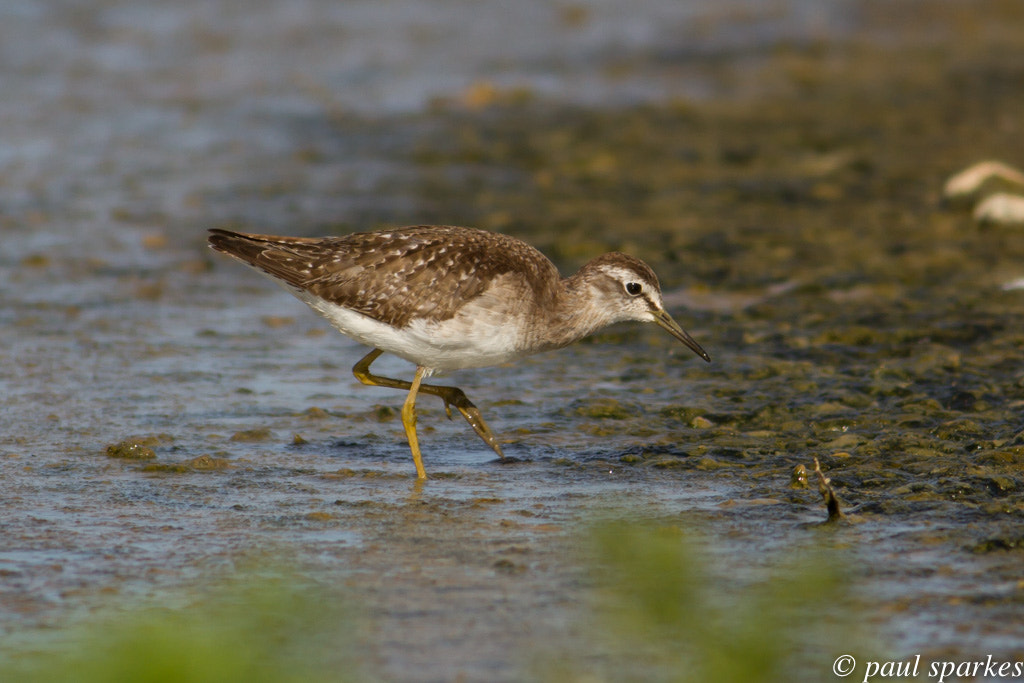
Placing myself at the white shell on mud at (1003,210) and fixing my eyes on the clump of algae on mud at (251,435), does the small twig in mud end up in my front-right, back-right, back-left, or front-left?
front-left

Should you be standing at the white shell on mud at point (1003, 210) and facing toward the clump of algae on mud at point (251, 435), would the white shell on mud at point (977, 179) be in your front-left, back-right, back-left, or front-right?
back-right

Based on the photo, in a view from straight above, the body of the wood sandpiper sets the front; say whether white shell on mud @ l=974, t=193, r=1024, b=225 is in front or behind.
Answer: in front

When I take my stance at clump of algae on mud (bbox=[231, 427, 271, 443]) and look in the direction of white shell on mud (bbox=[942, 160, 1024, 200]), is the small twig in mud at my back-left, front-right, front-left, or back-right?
front-right

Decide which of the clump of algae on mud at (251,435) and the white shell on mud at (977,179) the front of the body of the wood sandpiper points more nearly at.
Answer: the white shell on mud

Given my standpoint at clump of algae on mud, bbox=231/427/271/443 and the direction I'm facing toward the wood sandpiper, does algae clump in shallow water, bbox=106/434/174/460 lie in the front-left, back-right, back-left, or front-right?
back-right

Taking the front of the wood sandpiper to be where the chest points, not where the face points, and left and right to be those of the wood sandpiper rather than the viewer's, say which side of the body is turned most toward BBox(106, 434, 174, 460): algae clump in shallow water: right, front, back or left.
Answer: back

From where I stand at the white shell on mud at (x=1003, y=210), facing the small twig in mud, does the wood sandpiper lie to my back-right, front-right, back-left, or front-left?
front-right

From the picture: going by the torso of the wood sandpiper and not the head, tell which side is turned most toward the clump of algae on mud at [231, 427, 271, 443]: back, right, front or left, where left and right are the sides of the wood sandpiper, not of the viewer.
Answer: back

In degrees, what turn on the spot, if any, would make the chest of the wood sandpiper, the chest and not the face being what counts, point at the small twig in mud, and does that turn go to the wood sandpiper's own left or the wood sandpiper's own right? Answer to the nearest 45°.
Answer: approximately 45° to the wood sandpiper's own right

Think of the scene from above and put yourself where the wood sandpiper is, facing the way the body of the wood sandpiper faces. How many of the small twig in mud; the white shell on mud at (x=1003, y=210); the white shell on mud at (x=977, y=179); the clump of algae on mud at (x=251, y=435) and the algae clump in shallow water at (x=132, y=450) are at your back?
2

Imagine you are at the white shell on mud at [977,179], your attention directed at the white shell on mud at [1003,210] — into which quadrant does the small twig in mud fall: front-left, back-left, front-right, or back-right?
front-right

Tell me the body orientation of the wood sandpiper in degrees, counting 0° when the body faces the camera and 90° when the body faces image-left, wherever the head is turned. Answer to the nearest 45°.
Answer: approximately 270°
